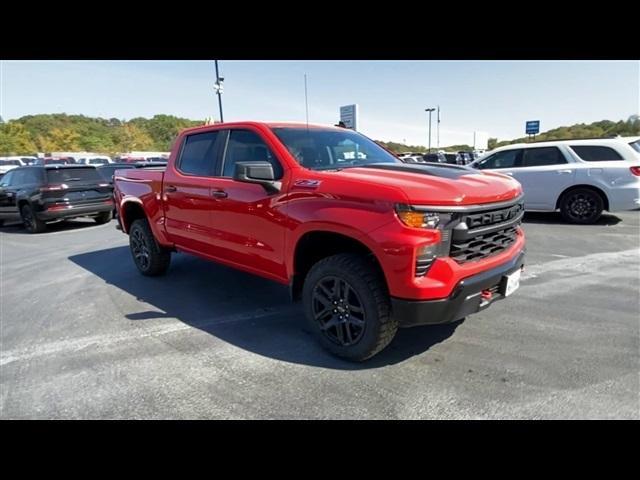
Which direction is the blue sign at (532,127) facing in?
toward the camera

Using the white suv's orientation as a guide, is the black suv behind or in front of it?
in front

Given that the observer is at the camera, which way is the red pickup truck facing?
facing the viewer and to the right of the viewer

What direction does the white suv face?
to the viewer's left

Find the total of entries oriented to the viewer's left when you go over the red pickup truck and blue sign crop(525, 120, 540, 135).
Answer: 0

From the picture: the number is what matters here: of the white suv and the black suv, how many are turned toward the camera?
0

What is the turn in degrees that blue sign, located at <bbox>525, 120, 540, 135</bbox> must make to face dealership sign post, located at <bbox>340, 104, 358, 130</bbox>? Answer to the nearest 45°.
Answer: approximately 45° to its right

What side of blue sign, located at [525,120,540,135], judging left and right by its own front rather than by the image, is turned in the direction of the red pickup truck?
front

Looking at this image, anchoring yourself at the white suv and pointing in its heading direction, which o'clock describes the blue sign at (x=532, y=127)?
The blue sign is roughly at 3 o'clock from the white suv.

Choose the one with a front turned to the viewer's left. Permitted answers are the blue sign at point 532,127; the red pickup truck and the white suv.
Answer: the white suv

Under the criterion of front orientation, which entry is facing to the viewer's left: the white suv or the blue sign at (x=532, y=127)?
the white suv

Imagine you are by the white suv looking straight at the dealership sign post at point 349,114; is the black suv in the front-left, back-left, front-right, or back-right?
front-left

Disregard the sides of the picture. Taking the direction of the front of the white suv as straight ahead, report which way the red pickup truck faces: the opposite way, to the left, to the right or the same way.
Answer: the opposite way

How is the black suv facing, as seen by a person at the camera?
facing away from the viewer and to the left of the viewer
